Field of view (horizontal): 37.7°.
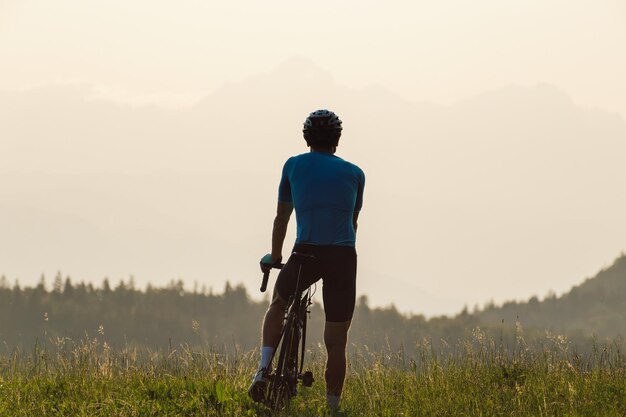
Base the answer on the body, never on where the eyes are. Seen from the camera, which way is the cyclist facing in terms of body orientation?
away from the camera

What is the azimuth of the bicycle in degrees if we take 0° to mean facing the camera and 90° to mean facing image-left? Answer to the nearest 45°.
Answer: approximately 180°

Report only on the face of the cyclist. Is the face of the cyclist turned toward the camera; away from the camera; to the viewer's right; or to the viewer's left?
away from the camera
